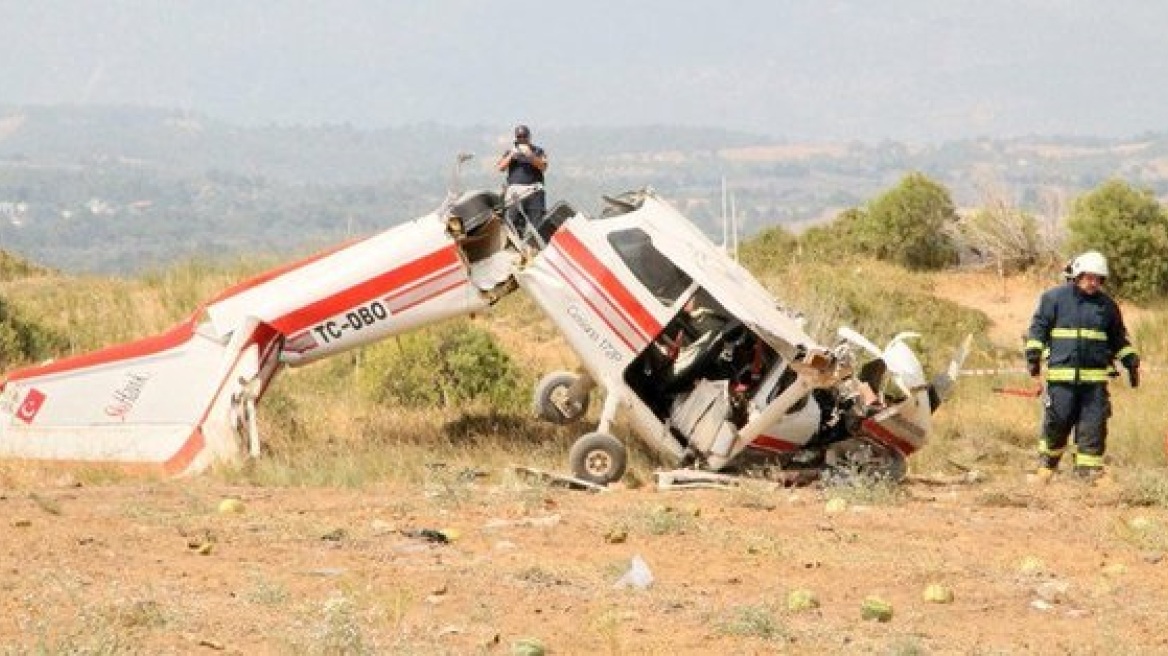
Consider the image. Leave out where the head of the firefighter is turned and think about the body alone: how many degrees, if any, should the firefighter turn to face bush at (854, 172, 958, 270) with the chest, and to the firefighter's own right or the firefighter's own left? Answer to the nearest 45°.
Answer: approximately 180°

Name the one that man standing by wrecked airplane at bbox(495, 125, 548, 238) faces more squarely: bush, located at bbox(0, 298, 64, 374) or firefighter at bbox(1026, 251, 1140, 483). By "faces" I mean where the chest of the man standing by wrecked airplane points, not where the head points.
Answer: the firefighter

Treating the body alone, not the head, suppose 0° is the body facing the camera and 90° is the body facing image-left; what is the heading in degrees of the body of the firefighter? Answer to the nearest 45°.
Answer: approximately 0°

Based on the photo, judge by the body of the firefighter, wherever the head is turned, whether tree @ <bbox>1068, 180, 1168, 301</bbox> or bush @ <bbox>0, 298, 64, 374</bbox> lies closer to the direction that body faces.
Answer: the bush

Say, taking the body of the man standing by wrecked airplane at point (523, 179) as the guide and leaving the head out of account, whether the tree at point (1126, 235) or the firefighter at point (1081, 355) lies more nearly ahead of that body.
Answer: the firefighter

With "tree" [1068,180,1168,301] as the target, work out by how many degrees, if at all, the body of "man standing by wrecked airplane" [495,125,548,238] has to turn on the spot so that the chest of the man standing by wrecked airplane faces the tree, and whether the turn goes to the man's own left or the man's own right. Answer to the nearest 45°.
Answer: approximately 135° to the man's own left

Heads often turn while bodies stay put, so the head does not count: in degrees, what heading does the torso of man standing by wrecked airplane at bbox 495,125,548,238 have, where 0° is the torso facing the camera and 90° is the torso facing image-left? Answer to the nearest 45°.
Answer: approximately 0°
